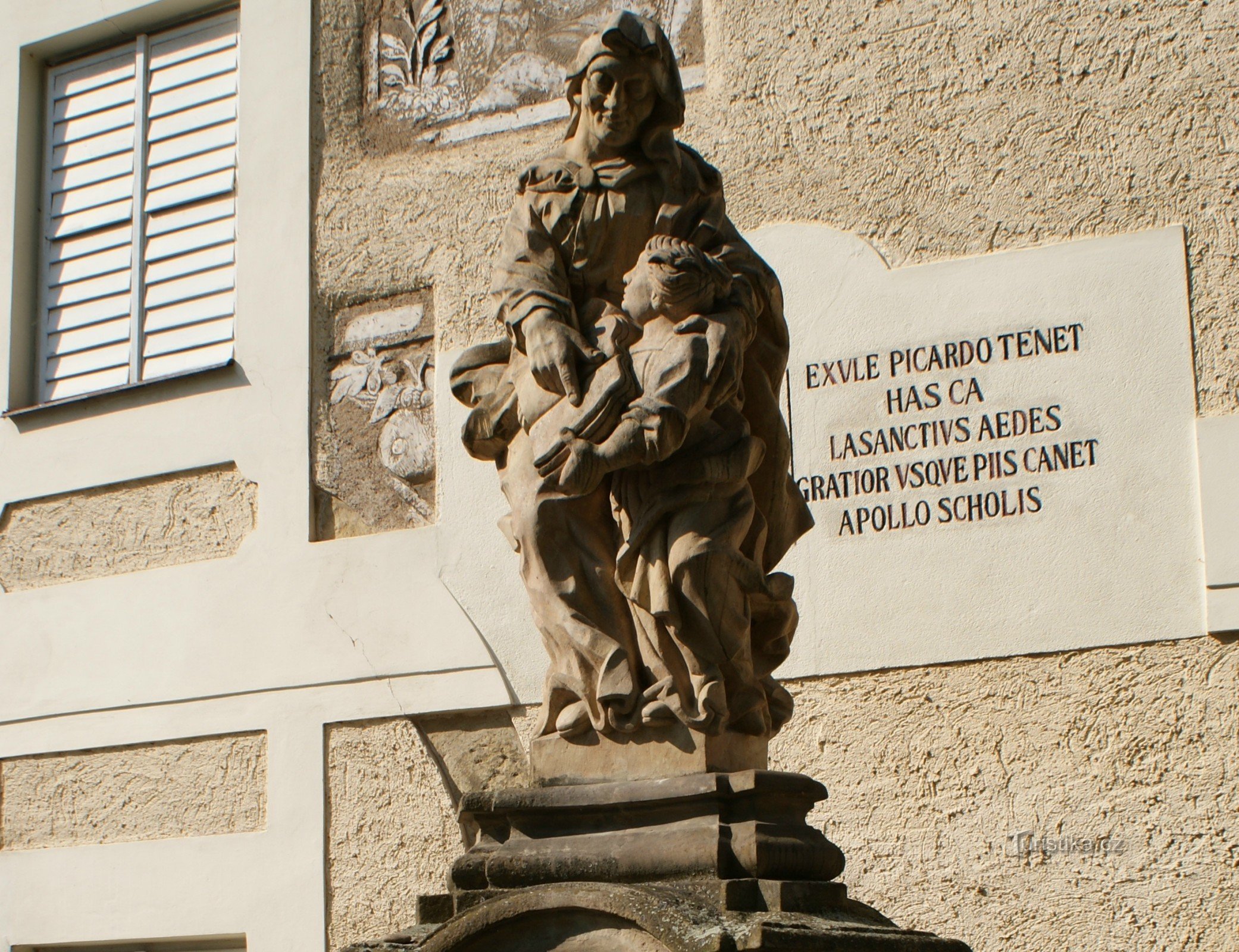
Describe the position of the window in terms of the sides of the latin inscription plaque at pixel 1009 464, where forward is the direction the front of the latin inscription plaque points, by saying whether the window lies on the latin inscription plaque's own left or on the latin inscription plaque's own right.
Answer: on the latin inscription plaque's own right

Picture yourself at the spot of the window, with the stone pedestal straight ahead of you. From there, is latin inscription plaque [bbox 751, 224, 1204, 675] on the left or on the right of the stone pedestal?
left

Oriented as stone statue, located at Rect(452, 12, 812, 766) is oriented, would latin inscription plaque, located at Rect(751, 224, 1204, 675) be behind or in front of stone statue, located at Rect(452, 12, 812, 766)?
behind

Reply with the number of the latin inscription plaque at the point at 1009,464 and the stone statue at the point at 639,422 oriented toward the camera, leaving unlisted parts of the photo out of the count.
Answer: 2

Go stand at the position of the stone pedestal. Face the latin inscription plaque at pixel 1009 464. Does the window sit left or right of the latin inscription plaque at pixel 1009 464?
left

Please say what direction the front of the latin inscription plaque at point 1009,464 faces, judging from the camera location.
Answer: facing the viewer

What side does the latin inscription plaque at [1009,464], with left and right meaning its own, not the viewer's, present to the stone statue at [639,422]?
front

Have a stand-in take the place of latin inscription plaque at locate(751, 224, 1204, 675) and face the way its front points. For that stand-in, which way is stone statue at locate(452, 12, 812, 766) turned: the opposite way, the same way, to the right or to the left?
the same way

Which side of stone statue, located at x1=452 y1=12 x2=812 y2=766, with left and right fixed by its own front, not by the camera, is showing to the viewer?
front

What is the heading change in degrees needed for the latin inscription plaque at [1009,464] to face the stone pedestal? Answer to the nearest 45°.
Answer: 0° — it already faces it

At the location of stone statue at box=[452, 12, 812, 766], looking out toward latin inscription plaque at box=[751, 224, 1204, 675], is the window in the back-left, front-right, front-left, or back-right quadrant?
front-left
